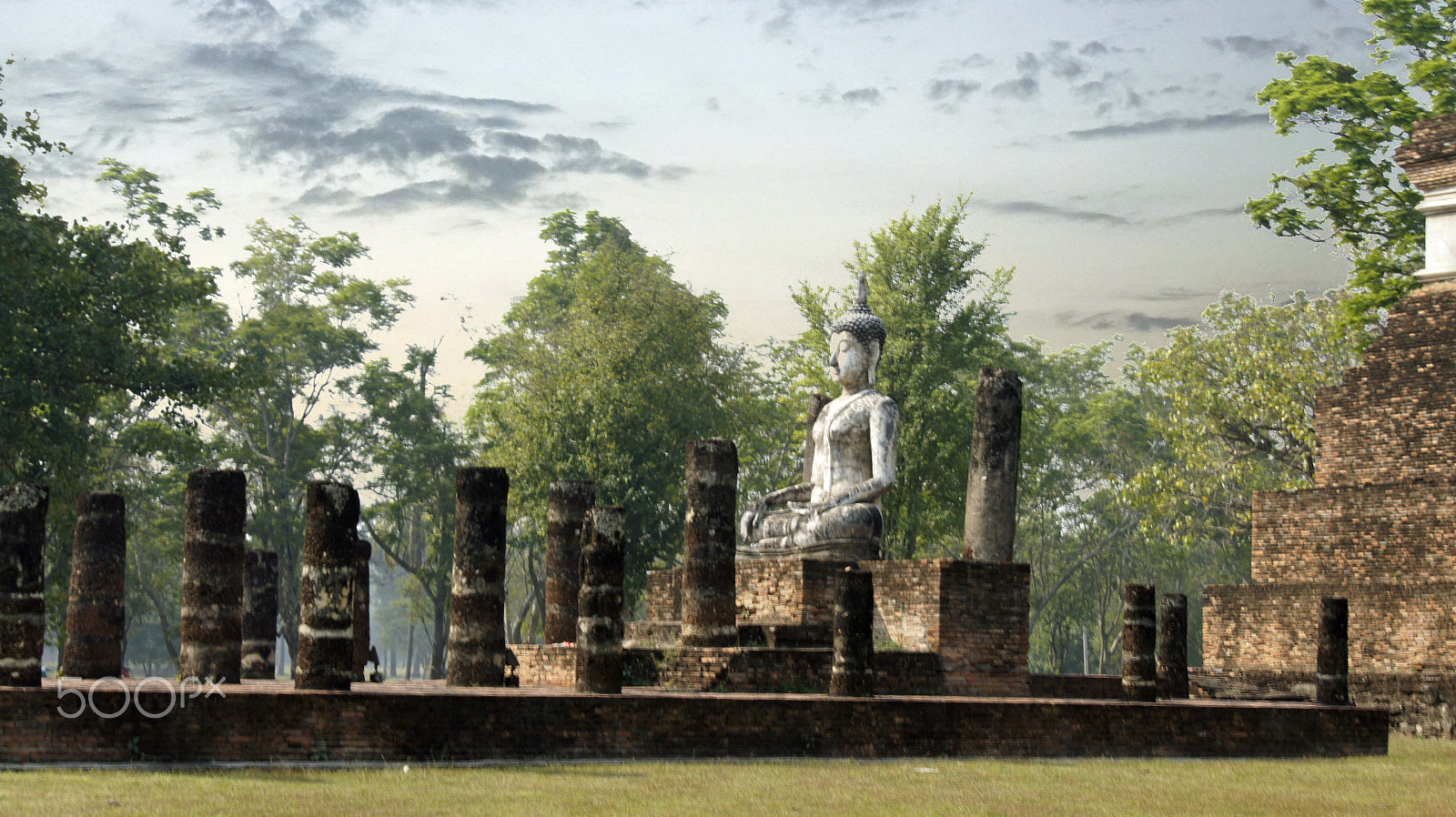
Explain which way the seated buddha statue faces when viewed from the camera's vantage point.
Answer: facing the viewer and to the left of the viewer

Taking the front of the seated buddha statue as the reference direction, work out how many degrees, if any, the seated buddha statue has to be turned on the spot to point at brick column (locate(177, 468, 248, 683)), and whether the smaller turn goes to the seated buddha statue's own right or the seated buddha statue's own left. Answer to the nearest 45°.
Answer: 0° — it already faces it

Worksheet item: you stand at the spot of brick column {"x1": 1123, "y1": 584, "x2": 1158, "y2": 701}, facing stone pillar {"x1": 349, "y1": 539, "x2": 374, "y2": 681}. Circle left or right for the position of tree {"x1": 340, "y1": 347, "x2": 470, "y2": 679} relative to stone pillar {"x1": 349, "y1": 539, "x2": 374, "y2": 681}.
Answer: right

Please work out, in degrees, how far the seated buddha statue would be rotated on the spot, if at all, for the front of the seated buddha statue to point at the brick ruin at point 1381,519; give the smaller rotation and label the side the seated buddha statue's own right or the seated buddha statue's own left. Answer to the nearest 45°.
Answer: approximately 180°

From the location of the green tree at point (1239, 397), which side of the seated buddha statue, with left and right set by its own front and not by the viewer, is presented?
back

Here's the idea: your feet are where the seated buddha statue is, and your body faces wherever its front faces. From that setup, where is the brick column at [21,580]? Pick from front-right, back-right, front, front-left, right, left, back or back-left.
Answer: front

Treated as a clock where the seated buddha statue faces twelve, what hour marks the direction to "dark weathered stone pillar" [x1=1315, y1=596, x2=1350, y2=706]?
The dark weathered stone pillar is roughly at 8 o'clock from the seated buddha statue.

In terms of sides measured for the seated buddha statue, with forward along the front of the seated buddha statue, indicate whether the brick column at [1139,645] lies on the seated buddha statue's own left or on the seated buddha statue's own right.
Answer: on the seated buddha statue's own left

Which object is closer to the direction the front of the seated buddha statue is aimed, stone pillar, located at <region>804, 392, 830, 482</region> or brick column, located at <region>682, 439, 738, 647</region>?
the brick column

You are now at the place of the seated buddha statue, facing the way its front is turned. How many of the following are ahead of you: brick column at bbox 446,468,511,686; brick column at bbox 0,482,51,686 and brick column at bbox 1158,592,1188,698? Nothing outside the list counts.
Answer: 2

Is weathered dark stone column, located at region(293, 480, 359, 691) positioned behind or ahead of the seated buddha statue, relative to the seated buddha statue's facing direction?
ahead

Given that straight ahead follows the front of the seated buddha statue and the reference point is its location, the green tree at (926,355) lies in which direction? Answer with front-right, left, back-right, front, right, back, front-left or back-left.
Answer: back-right

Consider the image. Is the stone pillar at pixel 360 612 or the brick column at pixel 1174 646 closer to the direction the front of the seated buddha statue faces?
the stone pillar

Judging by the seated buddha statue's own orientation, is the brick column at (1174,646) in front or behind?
behind

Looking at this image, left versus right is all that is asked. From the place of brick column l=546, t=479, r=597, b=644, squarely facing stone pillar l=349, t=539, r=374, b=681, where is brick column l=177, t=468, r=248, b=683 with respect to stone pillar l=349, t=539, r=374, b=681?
left

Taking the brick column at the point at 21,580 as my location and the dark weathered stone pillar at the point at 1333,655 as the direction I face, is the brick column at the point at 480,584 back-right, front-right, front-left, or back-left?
front-left
